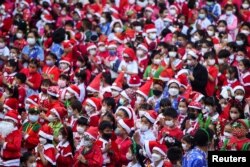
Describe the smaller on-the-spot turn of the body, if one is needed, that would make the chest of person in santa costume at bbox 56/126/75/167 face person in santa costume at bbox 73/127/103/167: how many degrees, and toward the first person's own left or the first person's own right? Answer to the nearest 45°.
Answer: approximately 135° to the first person's own left

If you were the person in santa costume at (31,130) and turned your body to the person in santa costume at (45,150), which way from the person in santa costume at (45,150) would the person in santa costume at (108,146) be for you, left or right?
left

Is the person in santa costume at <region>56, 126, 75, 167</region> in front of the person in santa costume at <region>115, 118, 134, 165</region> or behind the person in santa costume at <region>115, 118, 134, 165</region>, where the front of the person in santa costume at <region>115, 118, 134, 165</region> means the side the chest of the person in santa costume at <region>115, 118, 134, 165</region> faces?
in front

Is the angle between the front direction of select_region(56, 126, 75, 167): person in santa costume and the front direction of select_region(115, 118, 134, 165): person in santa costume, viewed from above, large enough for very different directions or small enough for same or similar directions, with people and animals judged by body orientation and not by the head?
same or similar directions

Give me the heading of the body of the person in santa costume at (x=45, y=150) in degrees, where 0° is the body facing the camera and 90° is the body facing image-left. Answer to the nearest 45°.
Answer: approximately 45°

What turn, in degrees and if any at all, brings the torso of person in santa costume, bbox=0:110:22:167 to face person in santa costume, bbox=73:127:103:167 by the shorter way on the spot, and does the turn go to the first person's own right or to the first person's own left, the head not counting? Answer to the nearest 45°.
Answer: approximately 90° to the first person's own left

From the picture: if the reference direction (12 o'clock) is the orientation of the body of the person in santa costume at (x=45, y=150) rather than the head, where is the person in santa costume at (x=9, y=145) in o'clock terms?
the person in santa costume at (x=9, y=145) is roughly at 2 o'clock from the person in santa costume at (x=45, y=150).

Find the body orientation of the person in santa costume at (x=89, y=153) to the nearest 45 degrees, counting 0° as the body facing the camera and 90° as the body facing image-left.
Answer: approximately 45°

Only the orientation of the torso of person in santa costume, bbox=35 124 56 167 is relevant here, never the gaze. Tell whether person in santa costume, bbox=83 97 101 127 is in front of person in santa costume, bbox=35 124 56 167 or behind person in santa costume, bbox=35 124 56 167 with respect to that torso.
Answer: behind

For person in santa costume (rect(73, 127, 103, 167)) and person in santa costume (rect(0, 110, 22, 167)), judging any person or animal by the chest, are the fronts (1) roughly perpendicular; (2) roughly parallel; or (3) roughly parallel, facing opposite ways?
roughly parallel

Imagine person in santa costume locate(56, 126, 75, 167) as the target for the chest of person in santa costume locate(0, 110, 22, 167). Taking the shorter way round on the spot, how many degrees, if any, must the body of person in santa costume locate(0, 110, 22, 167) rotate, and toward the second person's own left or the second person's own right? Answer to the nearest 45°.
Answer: approximately 135° to the second person's own left

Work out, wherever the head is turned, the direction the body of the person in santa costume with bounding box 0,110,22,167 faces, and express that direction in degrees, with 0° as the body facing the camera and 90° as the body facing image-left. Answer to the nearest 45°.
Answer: approximately 45°

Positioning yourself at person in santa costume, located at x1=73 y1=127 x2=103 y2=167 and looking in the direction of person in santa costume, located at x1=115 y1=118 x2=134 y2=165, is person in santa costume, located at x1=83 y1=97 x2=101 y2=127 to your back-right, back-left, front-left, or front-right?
front-left
